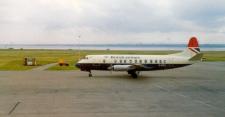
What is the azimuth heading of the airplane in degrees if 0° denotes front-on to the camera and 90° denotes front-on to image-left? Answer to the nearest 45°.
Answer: approximately 90°
